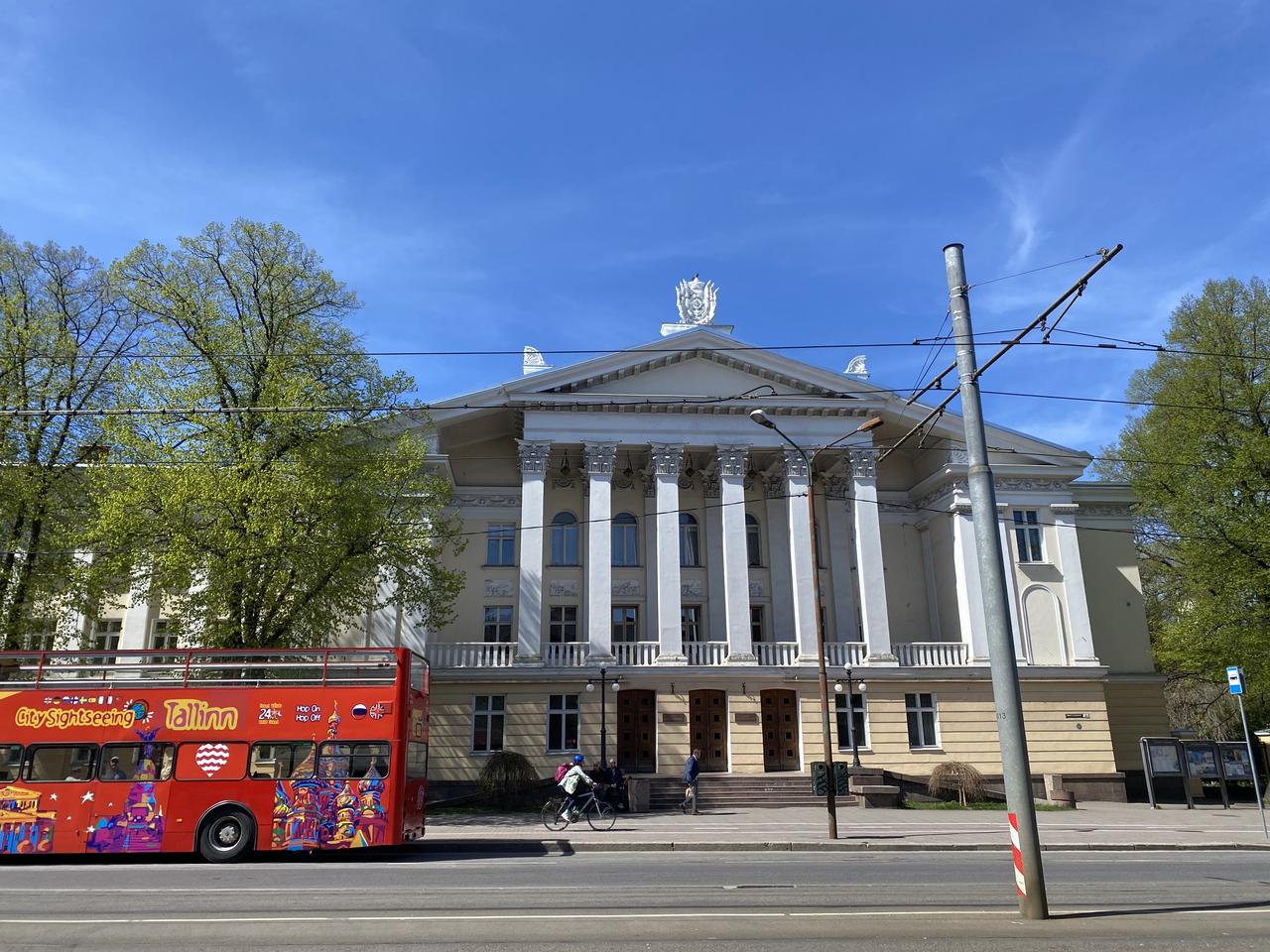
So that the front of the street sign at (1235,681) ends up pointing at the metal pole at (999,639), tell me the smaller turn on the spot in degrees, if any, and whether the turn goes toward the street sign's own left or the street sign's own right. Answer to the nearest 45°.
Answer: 0° — it already faces it

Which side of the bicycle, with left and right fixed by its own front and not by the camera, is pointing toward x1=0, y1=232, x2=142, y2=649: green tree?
back

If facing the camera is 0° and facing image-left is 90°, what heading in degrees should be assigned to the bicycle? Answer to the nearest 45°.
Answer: approximately 270°

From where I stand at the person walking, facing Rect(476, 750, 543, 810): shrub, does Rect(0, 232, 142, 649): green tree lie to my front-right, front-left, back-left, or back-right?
front-left

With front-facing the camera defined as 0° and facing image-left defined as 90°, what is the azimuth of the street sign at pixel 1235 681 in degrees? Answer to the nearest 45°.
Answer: approximately 0°

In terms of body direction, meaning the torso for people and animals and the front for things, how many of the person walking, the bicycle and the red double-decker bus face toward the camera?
0

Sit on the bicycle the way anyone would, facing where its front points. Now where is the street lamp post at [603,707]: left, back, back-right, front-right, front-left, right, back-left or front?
left

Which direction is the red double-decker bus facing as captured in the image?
to the viewer's left

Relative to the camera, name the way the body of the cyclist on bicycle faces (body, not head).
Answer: to the viewer's right

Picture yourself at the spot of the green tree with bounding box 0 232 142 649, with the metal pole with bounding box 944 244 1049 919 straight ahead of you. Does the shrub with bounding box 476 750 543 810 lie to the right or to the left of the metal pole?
left

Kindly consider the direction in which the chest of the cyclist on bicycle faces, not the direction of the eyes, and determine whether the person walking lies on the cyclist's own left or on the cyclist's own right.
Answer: on the cyclist's own left

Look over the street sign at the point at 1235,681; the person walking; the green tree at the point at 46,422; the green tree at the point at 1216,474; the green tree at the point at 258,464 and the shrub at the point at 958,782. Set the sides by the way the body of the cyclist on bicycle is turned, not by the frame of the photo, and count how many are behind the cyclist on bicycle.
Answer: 2

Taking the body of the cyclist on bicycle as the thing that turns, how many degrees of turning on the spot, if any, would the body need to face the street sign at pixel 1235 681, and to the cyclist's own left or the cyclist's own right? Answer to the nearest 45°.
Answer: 0° — they already face it
